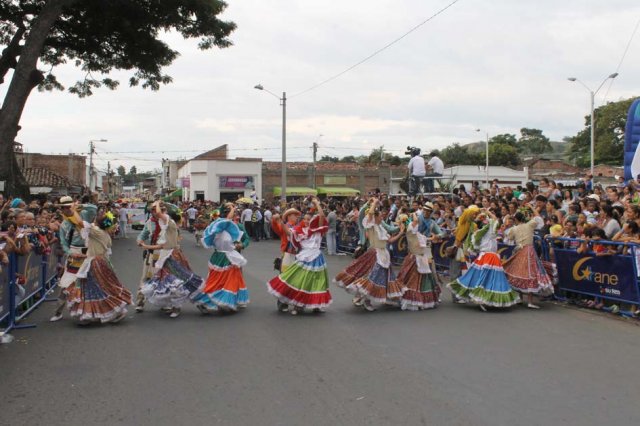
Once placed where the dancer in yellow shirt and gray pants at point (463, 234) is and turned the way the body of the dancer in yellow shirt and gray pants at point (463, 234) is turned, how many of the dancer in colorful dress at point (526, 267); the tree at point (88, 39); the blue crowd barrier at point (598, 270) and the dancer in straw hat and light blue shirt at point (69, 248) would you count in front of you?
2
